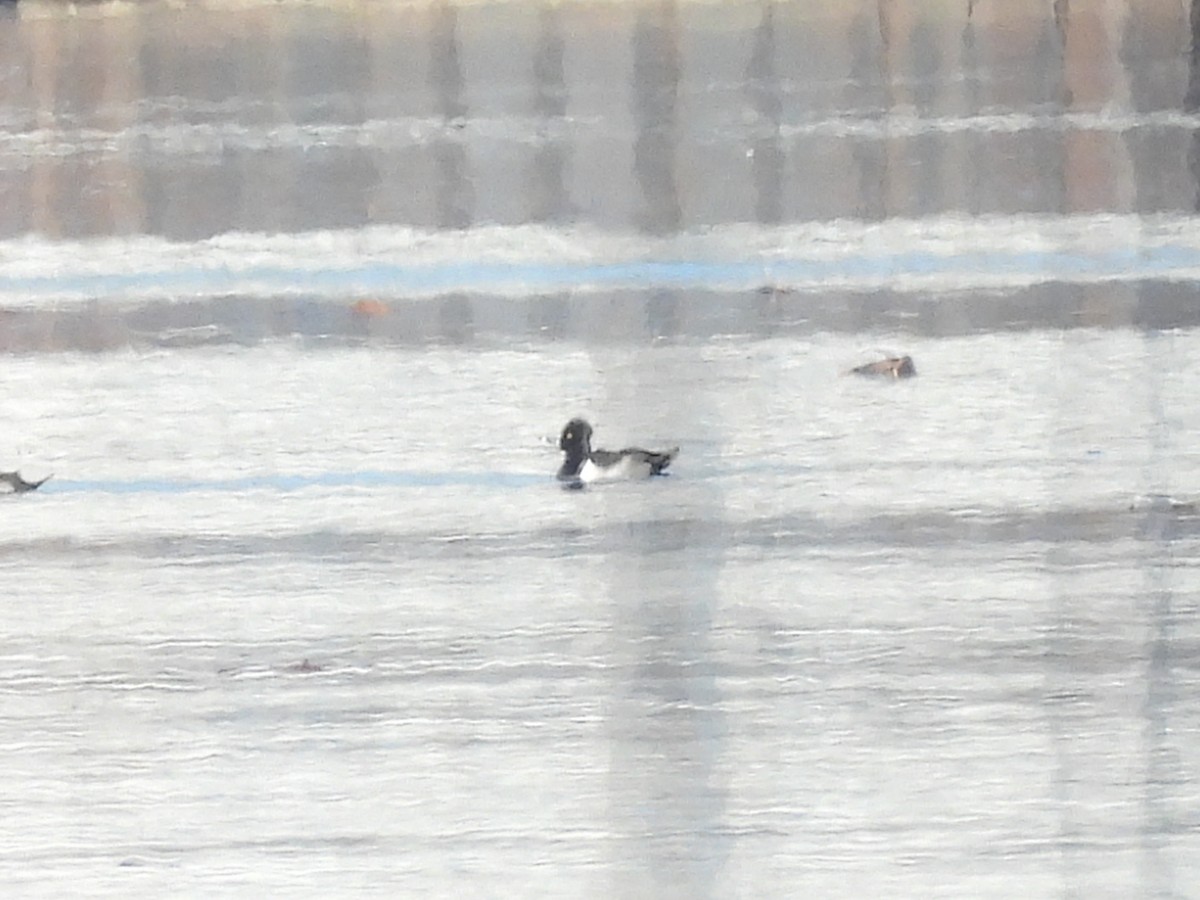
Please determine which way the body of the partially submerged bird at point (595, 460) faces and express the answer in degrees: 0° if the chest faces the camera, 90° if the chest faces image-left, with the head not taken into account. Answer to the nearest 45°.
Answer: approximately 90°
